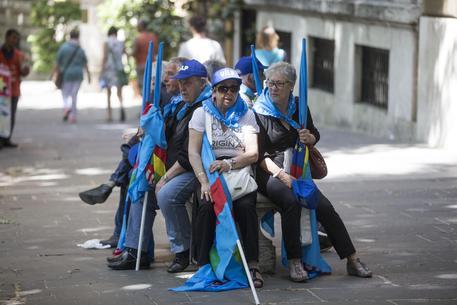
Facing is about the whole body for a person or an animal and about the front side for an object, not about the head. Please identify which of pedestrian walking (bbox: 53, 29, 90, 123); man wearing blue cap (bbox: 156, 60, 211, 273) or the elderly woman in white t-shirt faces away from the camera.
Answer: the pedestrian walking

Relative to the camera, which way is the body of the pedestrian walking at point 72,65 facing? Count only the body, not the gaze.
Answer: away from the camera

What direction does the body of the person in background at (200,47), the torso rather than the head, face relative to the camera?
away from the camera

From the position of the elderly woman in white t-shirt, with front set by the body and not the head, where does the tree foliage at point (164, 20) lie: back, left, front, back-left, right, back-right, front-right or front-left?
back

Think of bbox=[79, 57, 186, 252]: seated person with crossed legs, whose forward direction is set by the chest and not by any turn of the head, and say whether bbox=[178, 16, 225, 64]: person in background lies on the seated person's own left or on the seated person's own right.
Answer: on the seated person's own right

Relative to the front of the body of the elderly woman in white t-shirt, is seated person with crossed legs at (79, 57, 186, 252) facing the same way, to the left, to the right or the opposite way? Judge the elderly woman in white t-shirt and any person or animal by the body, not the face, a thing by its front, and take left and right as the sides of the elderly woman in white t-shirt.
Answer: to the right

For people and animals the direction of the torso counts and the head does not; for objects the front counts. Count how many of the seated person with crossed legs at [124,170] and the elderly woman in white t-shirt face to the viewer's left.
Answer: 1

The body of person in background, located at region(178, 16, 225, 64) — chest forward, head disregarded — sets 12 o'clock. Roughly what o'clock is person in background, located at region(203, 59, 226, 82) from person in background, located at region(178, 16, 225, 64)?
person in background, located at region(203, 59, 226, 82) is roughly at 6 o'clock from person in background, located at region(178, 16, 225, 64).

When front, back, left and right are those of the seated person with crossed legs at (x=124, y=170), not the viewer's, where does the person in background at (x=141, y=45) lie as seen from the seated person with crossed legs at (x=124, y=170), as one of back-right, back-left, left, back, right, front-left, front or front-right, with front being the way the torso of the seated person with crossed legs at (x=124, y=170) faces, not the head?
right

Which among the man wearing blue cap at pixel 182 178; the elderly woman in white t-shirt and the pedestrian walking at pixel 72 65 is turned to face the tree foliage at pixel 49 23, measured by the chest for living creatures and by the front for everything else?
the pedestrian walking

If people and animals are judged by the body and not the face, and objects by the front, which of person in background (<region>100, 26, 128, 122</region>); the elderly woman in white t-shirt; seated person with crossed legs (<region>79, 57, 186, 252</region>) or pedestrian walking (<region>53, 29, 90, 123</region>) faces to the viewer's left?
seated person with crossed legs (<region>79, 57, 186, 252</region>)

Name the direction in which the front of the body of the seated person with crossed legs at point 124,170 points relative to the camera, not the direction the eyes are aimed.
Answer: to the viewer's left

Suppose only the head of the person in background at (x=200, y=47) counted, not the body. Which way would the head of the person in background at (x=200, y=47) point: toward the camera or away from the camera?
away from the camera
